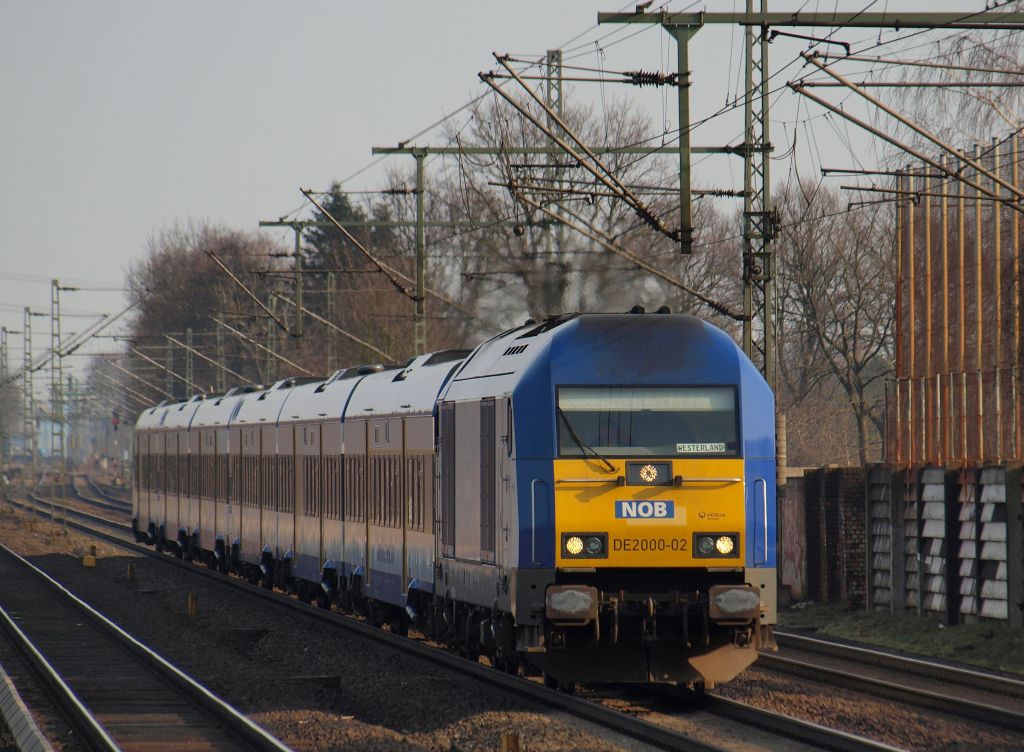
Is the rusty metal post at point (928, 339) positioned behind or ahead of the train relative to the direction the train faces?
behind

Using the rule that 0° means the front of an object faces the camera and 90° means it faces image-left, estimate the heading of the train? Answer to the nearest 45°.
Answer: approximately 0°

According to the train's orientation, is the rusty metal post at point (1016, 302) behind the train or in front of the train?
behind

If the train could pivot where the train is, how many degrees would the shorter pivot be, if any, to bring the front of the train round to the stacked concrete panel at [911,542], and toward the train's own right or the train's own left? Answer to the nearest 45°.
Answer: approximately 135° to the train's own left

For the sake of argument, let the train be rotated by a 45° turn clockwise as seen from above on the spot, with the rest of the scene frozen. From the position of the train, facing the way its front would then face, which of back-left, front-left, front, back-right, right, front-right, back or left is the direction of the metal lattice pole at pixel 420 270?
back-right

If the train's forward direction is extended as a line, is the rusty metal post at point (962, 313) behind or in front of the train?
behind

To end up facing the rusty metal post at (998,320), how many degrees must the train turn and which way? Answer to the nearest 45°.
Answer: approximately 135° to its left
